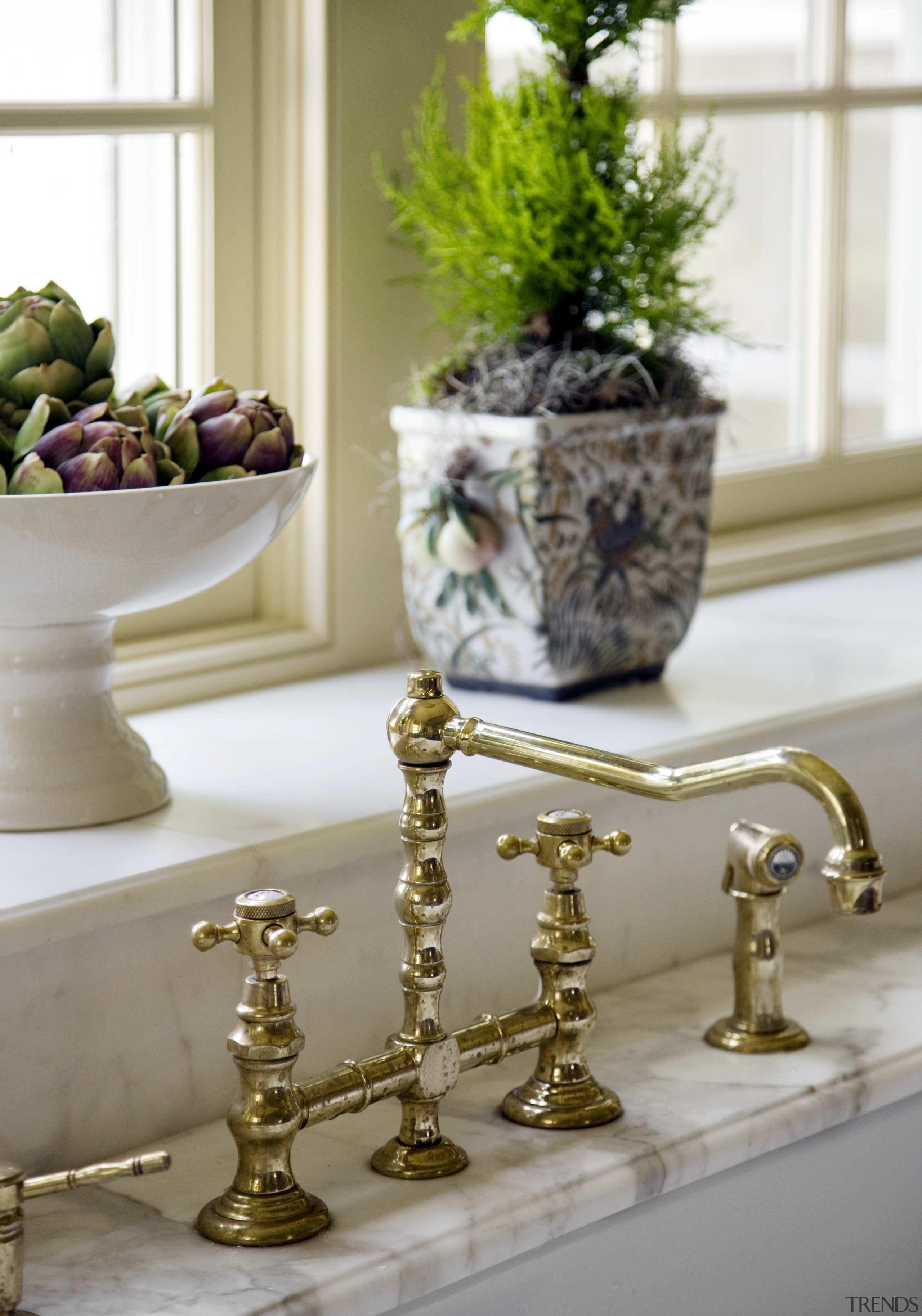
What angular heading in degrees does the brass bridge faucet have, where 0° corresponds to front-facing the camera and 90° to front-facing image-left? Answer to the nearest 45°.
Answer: approximately 315°
